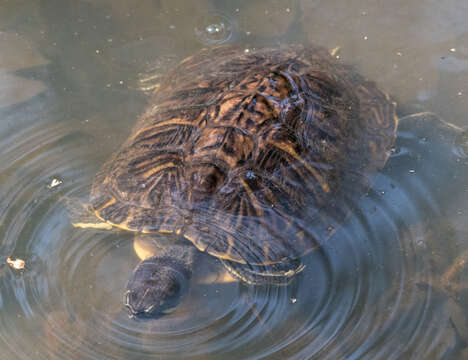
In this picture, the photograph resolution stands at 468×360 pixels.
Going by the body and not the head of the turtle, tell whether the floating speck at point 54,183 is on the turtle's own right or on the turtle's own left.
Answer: on the turtle's own right

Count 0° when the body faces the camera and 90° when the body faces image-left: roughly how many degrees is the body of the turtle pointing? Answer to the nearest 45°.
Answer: approximately 45°

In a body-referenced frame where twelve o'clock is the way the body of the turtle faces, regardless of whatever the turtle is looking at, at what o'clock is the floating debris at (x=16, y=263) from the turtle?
The floating debris is roughly at 2 o'clock from the turtle.
